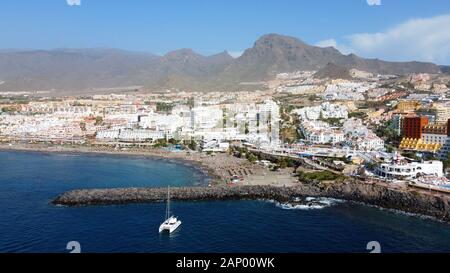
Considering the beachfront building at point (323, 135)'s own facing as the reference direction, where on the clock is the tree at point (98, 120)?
The tree is roughly at 4 o'clock from the beachfront building.

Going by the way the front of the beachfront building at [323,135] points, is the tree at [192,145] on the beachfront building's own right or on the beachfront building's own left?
on the beachfront building's own right

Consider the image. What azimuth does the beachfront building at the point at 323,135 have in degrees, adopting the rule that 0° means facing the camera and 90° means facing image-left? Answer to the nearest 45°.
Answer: approximately 0°

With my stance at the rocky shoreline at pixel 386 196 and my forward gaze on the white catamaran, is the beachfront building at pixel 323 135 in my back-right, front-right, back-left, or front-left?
back-right

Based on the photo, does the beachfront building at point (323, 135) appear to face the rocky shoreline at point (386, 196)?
yes

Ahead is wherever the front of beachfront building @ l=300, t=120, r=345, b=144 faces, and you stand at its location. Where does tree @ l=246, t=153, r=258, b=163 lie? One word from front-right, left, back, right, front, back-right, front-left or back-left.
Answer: front-right

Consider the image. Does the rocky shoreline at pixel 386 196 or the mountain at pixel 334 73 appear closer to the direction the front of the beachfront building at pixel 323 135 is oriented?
the rocky shoreline

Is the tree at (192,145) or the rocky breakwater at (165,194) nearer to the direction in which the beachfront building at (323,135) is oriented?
the rocky breakwater

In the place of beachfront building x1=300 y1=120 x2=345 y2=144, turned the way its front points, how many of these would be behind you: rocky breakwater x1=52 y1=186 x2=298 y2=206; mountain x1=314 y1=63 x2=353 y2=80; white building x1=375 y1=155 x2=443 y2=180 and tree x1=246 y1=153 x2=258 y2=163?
1

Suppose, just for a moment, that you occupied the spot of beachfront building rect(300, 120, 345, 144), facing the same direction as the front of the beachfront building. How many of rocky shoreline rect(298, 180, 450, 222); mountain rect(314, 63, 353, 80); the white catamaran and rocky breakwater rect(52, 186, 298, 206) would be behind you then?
1

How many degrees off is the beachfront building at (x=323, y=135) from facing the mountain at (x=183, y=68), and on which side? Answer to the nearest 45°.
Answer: approximately 135° to its right

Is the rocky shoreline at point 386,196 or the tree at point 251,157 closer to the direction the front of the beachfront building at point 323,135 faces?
the rocky shoreline

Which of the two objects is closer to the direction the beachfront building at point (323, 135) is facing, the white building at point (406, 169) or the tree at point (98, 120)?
the white building

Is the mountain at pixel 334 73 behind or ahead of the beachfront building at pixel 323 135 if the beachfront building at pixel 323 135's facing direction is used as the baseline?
behind

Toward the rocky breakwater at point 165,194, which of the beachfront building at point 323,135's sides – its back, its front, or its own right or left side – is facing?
front
